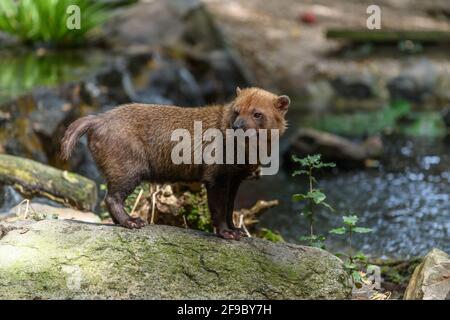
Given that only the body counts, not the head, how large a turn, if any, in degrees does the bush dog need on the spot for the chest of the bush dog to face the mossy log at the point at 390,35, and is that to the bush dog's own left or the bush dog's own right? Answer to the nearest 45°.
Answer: approximately 45° to the bush dog's own left

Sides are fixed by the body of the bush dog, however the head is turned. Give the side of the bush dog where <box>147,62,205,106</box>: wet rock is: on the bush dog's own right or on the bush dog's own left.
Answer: on the bush dog's own left

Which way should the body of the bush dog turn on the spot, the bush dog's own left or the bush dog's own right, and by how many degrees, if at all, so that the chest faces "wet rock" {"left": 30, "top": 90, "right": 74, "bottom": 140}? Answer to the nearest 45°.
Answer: approximately 90° to the bush dog's own left

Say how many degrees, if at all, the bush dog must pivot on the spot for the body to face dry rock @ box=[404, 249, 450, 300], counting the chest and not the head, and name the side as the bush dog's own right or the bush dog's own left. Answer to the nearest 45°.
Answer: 0° — it already faces it

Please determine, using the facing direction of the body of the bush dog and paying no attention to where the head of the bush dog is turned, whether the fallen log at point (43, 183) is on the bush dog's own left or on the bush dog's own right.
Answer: on the bush dog's own left

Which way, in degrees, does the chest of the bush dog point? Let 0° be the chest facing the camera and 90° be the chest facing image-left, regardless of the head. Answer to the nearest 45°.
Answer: approximately 270°

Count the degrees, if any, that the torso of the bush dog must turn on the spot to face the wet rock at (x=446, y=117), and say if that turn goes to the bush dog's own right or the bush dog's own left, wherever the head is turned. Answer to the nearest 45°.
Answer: approximately 45° to the bush dog's own left

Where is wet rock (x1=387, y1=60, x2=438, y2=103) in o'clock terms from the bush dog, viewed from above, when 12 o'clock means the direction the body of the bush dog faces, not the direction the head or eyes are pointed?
The wet rock is roughly at 10 o'clock from the bush dog.

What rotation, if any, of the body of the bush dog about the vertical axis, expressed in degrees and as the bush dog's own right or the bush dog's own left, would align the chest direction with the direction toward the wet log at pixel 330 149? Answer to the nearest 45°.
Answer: approximately 45° to the bush dog's own left
